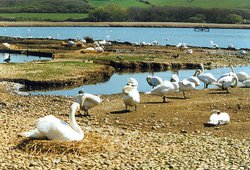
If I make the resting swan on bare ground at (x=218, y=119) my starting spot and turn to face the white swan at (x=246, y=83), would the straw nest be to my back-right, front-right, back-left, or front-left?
back-left

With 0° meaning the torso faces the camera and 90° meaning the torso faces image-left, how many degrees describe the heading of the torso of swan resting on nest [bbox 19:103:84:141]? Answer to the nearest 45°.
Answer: approximately 270°

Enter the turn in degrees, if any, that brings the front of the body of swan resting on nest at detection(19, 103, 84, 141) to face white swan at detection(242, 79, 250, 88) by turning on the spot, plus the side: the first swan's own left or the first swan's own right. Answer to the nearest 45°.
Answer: approximately 45° to the first swan's own left

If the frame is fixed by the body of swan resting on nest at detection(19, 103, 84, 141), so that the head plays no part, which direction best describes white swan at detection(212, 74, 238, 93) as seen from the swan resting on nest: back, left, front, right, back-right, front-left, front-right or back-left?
front-left
